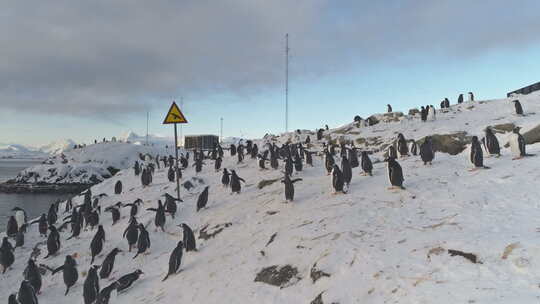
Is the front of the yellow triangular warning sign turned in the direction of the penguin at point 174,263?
yes

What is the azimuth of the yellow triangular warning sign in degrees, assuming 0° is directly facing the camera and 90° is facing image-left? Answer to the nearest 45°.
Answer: approximately 0°

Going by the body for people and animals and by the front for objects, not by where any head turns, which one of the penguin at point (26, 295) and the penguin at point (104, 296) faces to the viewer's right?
the penguin at point (104, 296)

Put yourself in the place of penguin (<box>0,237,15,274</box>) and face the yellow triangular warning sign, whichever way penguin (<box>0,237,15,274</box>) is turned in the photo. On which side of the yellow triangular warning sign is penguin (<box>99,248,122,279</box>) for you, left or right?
right

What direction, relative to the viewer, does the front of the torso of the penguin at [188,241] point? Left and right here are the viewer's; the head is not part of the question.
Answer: facing away from the viewer and to the left of the viewer

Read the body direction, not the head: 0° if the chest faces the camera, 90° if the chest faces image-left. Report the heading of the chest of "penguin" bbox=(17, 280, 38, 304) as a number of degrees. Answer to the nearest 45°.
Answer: approximately 180°
